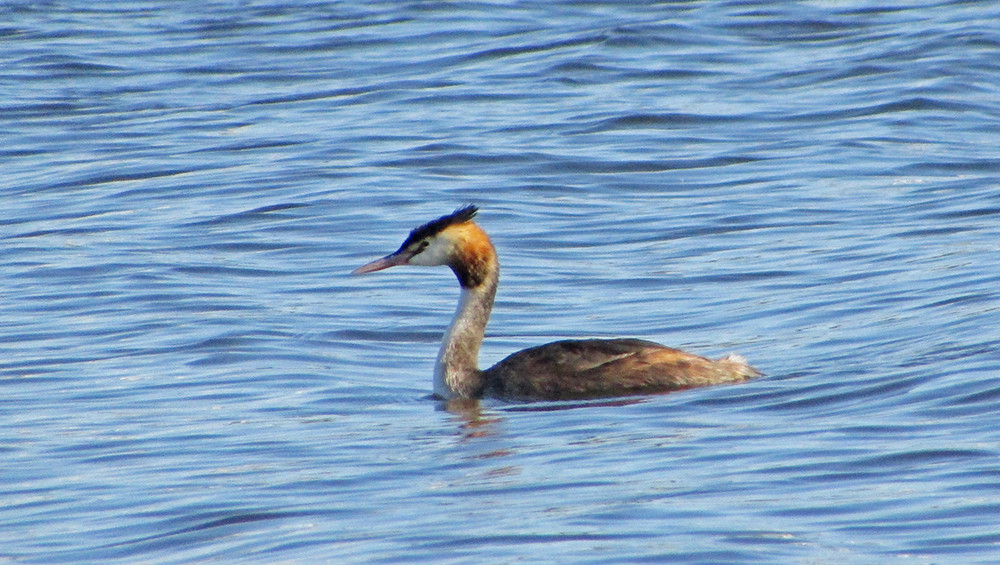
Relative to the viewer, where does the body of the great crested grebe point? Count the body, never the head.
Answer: to the viewer's left
